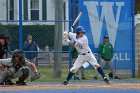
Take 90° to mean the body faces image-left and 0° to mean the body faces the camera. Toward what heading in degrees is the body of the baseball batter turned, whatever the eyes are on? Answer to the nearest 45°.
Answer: approximately 0°

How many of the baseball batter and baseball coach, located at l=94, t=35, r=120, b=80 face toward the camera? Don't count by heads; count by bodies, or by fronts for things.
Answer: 2

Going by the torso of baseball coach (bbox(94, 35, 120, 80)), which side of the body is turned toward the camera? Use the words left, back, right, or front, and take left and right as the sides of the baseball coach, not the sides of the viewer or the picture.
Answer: front

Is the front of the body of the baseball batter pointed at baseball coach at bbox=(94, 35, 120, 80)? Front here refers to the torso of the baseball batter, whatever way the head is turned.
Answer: no

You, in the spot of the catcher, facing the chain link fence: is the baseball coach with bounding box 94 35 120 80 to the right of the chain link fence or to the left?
right

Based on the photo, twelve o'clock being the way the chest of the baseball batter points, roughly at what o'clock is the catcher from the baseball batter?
The catcher is roughly at 3 o'clock from the baseball batter.

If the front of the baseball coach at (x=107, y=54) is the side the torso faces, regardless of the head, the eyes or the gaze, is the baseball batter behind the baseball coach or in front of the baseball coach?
in front

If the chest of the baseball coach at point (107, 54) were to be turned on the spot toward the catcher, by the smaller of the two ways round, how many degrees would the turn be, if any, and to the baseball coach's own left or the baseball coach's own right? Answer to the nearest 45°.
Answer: approximately 45° to the baseball coach's own right

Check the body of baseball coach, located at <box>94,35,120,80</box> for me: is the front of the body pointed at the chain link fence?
no

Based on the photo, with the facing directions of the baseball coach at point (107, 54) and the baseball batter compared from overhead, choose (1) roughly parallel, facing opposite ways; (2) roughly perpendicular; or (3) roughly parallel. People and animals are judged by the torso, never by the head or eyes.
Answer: roughly parallel
